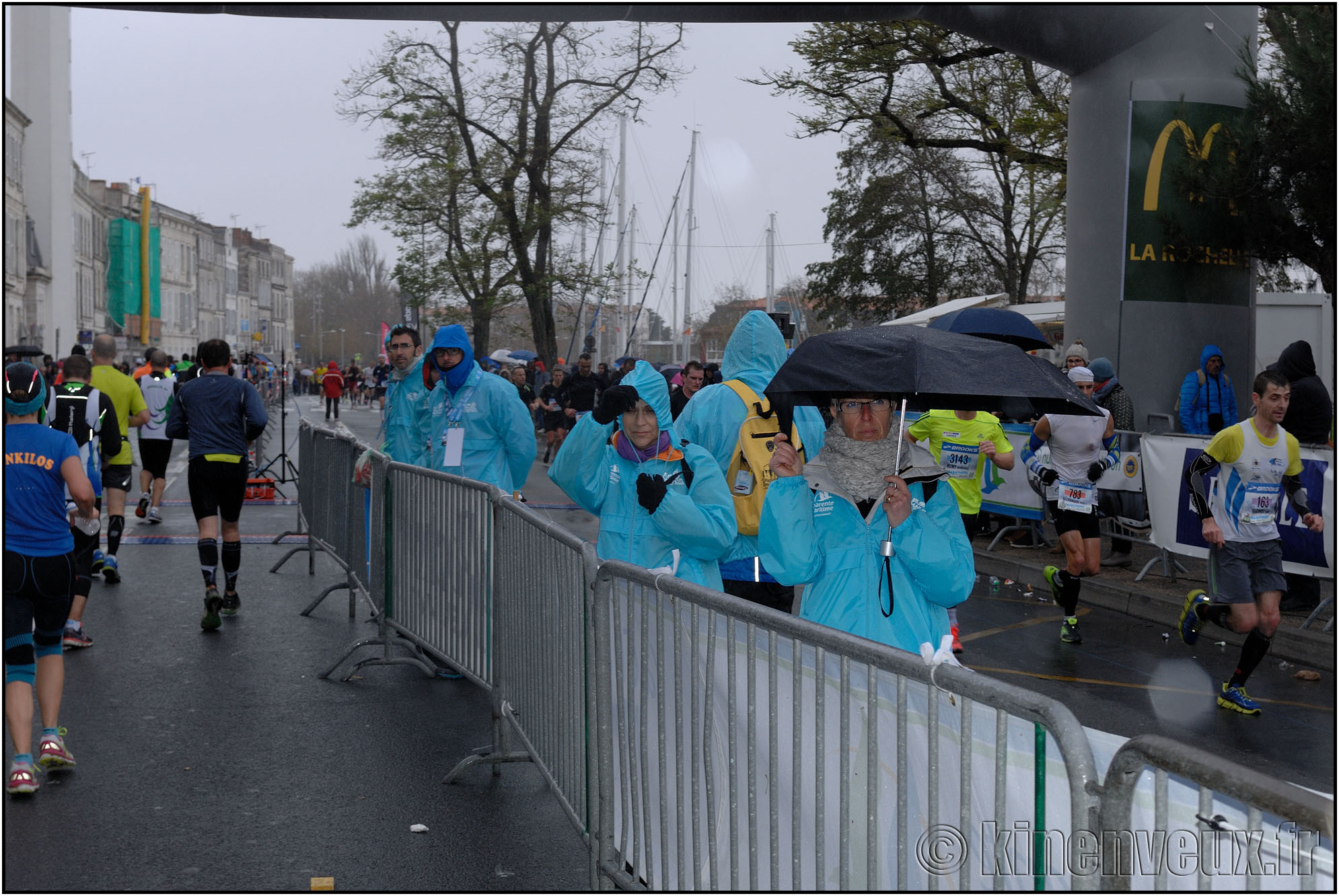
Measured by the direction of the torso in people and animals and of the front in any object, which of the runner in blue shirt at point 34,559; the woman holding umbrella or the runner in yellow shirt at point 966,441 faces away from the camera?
the runner in blue shirt

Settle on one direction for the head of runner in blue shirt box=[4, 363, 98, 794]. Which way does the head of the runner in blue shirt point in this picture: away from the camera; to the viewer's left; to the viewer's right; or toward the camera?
away from the camera

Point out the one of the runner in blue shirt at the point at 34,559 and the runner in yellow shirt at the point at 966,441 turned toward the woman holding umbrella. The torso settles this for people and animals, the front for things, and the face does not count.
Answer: the runner in yellow shirt

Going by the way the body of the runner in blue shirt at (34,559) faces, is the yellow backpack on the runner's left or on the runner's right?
on the runner's right

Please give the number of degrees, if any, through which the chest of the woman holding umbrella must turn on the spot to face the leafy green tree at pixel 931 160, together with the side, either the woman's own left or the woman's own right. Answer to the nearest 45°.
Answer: approximately 180°

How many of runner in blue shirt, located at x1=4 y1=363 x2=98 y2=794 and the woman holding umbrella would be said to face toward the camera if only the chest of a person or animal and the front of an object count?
1

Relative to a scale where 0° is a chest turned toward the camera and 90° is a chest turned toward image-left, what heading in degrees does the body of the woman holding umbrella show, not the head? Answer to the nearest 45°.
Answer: approximately 0°

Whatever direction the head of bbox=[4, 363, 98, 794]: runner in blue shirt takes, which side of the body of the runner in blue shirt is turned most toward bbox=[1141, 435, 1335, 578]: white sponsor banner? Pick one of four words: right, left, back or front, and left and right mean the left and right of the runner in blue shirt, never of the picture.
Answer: right

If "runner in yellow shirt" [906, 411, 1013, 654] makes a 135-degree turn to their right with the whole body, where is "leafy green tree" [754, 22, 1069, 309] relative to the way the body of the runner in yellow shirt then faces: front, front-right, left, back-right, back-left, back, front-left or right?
front-right

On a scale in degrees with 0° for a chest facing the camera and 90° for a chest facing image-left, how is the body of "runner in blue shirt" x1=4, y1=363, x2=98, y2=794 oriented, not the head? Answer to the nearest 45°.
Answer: approximately 180°

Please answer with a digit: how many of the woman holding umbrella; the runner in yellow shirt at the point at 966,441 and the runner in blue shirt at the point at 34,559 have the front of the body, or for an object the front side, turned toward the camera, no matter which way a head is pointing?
2

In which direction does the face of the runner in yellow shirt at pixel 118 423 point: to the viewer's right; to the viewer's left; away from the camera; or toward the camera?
away from the camera
